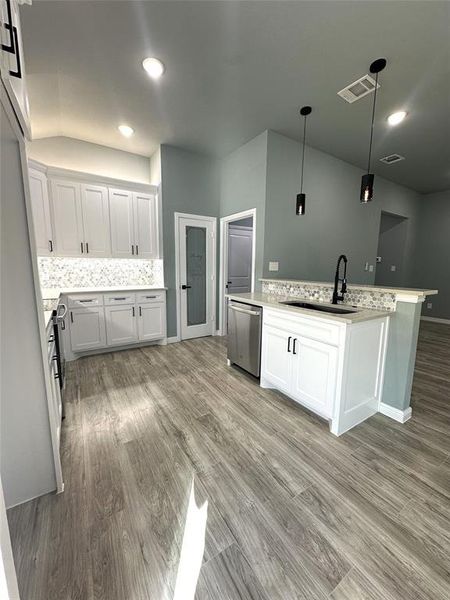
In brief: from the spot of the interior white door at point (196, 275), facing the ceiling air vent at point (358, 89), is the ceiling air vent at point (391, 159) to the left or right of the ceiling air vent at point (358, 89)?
left

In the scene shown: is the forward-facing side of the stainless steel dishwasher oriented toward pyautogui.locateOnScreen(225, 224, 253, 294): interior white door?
no

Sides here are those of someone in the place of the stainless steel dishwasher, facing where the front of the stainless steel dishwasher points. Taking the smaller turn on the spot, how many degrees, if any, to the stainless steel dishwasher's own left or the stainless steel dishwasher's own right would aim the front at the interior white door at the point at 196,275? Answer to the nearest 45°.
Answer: approximately 90° to the stainless steel dishwasher's own right

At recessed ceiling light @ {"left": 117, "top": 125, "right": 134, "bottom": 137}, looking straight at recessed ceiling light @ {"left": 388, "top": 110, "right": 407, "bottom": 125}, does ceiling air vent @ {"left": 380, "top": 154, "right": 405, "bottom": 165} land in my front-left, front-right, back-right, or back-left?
front-left

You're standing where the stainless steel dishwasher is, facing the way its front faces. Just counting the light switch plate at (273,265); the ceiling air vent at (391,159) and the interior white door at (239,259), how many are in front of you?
0

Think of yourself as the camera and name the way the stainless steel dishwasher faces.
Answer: facing the viewer and to the left of the viewer

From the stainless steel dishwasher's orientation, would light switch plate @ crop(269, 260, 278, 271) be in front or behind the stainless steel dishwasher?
behind
